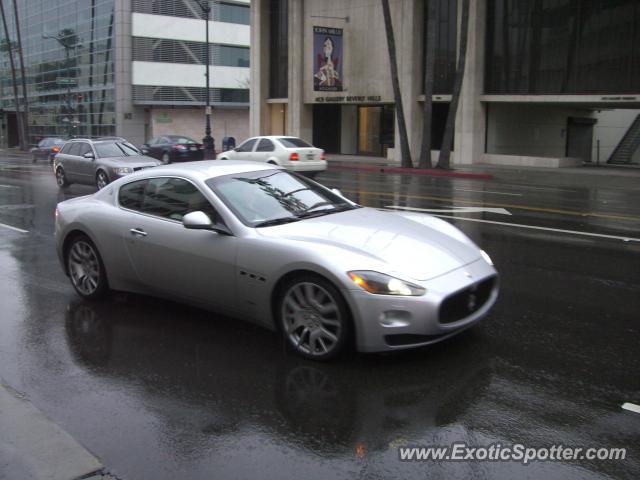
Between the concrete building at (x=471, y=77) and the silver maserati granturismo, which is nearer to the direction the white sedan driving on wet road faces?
the concrete building

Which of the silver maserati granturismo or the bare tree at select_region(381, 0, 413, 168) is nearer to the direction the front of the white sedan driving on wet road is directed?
the bare tree

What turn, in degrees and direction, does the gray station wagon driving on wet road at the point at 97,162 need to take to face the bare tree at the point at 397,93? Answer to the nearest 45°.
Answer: approximately 90° to its left

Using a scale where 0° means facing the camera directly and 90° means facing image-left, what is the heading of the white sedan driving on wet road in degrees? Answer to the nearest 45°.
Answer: approximately 135°

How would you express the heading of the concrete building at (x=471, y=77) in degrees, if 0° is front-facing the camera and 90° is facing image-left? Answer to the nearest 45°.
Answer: approximately 0°

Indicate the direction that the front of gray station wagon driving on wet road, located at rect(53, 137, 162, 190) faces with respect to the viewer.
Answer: facing the viewer and to the right of the viewer

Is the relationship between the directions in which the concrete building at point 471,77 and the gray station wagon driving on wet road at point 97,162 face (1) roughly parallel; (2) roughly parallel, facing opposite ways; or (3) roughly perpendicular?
roughly perpendicular

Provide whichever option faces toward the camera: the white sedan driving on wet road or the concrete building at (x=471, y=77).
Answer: the concrete building

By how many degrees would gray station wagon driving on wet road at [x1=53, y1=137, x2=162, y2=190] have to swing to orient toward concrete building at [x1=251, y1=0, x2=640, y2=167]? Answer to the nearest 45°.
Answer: approximately 90° to its left

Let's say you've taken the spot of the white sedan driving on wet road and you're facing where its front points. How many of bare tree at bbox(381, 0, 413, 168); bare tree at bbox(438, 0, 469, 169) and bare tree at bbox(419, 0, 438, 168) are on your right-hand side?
3

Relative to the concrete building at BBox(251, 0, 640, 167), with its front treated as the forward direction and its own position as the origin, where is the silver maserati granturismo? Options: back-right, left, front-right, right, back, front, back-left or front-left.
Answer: front

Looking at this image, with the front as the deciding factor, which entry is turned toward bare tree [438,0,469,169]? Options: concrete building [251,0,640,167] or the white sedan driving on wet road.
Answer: the concrete building

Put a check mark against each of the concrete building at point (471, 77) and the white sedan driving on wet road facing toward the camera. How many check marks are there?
1

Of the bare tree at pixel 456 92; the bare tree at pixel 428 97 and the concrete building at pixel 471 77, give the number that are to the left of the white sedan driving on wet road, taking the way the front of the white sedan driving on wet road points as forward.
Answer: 0

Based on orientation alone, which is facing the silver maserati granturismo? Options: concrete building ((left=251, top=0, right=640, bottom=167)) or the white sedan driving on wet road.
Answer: the concrete building
